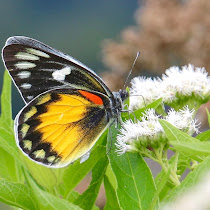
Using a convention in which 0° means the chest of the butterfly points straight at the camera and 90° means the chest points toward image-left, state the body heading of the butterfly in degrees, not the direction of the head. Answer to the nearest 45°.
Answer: approximately 270°

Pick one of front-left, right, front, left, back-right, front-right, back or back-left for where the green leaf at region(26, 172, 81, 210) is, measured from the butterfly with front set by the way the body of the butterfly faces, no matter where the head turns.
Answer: right

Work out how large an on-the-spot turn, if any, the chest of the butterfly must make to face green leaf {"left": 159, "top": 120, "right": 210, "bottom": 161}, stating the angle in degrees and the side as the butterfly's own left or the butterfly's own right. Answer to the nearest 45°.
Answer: approximately 45° to the butterfly's own right
